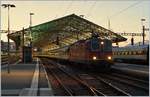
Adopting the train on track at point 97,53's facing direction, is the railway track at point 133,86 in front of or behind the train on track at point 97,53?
in front

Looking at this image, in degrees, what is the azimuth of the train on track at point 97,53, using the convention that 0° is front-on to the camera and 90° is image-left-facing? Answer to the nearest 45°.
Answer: approximately 315°

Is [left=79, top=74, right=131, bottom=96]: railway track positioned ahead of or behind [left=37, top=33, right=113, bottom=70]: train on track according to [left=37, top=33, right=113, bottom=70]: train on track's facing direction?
ahead

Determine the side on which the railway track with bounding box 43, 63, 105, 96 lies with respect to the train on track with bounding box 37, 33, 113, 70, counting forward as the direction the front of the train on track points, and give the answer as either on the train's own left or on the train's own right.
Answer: on the train's own right
